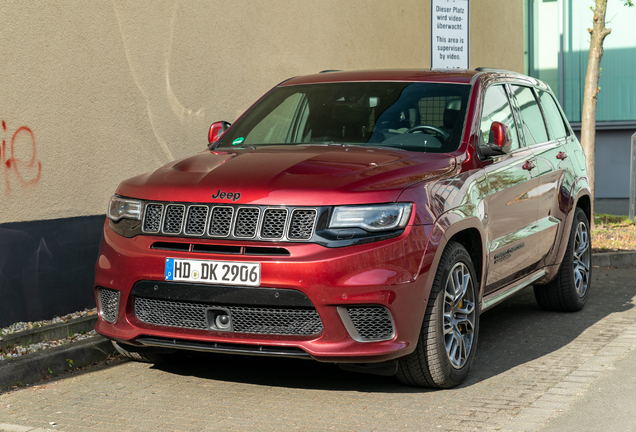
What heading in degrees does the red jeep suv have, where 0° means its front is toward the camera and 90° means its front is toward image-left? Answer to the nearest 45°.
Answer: approximately 45°

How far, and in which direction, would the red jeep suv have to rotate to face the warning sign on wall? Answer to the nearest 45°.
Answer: approximately 135° to its right

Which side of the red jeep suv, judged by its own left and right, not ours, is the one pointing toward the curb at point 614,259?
back

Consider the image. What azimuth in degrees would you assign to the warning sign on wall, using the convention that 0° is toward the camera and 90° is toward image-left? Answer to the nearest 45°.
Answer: approximately 315°

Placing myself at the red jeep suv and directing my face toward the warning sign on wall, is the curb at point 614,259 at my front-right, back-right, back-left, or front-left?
front-right

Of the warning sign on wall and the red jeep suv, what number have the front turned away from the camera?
0

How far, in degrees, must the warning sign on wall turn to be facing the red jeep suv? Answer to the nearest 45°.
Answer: approximately 45° to its right
